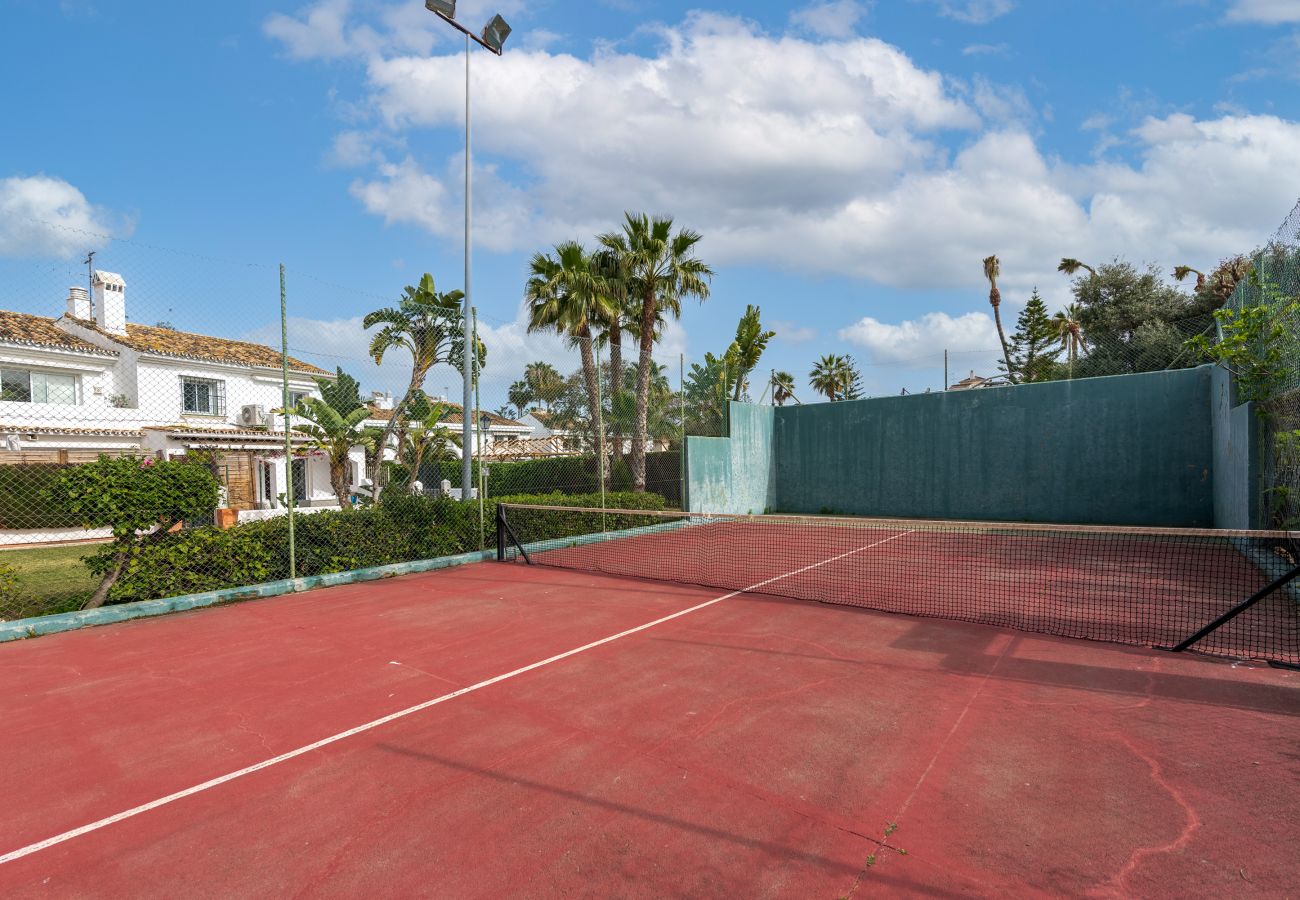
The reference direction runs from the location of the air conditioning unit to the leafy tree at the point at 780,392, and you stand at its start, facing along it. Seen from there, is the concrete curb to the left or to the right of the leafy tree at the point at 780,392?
right

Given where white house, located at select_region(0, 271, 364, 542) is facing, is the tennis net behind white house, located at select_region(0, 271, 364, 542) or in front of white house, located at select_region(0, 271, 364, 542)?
in front

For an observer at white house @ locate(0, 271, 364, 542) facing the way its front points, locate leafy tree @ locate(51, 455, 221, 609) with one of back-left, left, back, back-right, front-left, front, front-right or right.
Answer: front-right

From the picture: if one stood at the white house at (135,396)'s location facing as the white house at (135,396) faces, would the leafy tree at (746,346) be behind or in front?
in front

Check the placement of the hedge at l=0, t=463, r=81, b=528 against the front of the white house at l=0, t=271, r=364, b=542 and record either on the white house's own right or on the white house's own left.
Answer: on the white house's own right

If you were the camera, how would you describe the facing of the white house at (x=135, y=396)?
facing the viewer and to the right of the viewer

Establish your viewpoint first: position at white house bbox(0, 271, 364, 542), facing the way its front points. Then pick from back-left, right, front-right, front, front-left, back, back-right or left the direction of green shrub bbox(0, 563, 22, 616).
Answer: front-right

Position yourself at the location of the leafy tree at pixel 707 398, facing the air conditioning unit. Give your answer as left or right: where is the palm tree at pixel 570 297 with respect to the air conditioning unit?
left

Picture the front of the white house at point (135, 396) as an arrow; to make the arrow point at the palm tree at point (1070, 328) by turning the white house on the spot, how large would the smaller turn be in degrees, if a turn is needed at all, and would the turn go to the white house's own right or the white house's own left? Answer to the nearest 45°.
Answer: approximately 45° to the white house's own left
